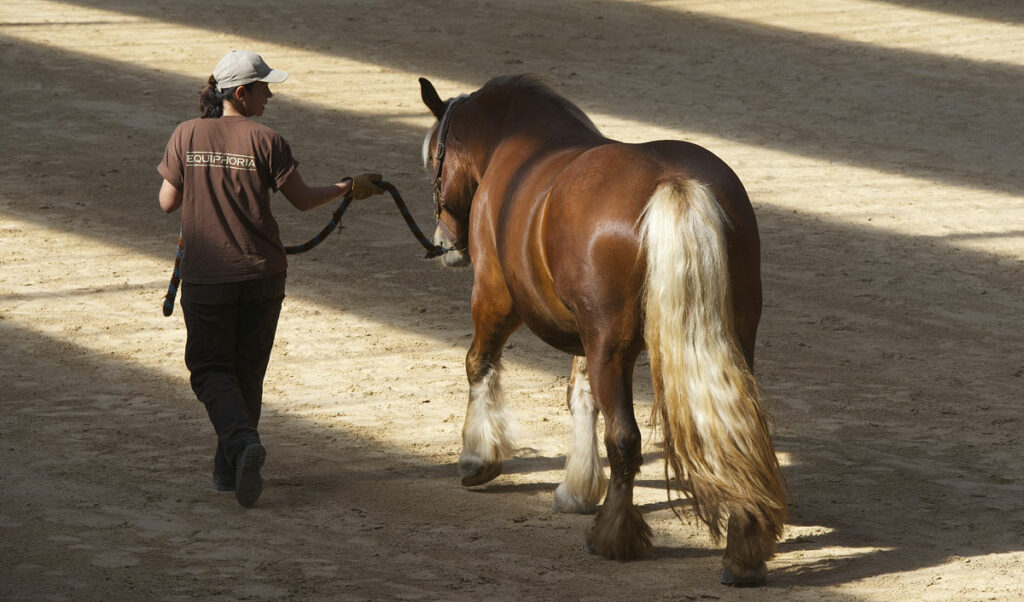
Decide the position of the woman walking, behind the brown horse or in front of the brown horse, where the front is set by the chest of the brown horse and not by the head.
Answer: in front

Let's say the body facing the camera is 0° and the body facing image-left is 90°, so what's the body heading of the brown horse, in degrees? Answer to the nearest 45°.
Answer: approximately 135°
